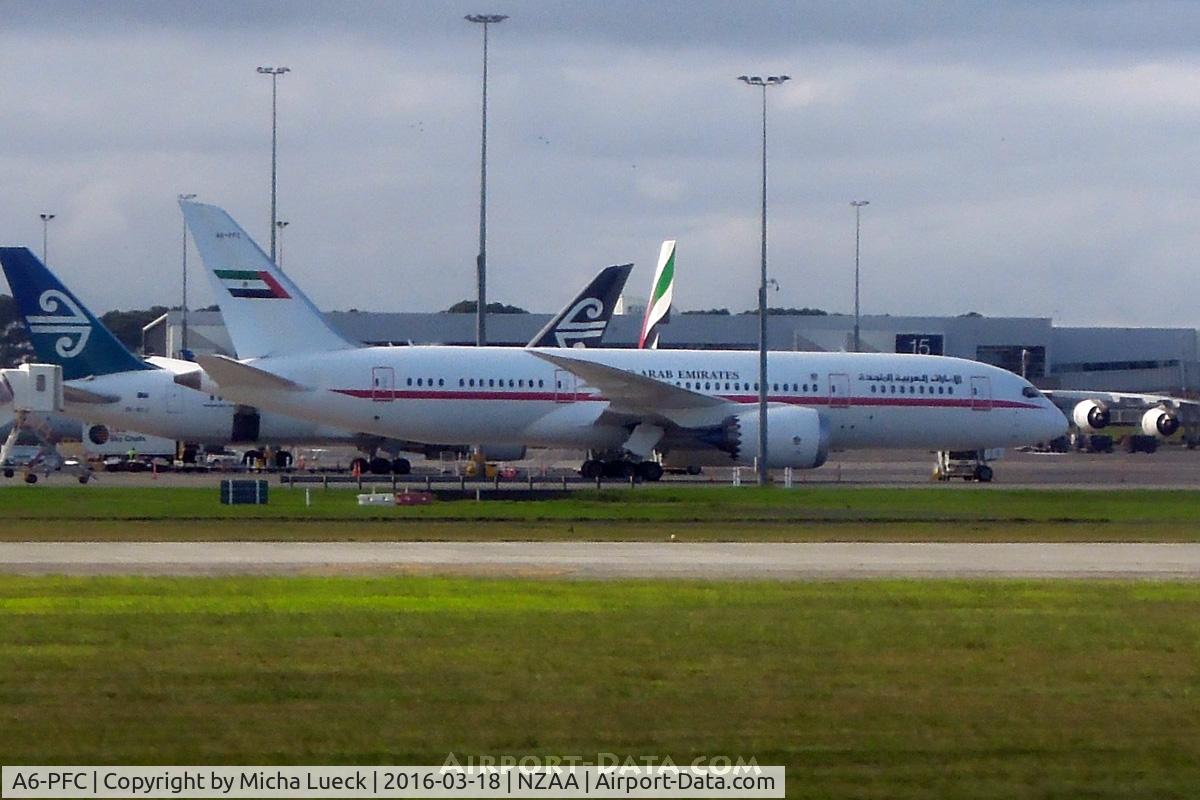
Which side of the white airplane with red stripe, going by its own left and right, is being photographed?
right

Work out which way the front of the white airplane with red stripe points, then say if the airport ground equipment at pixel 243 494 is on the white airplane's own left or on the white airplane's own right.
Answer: on the white airplane's own right
